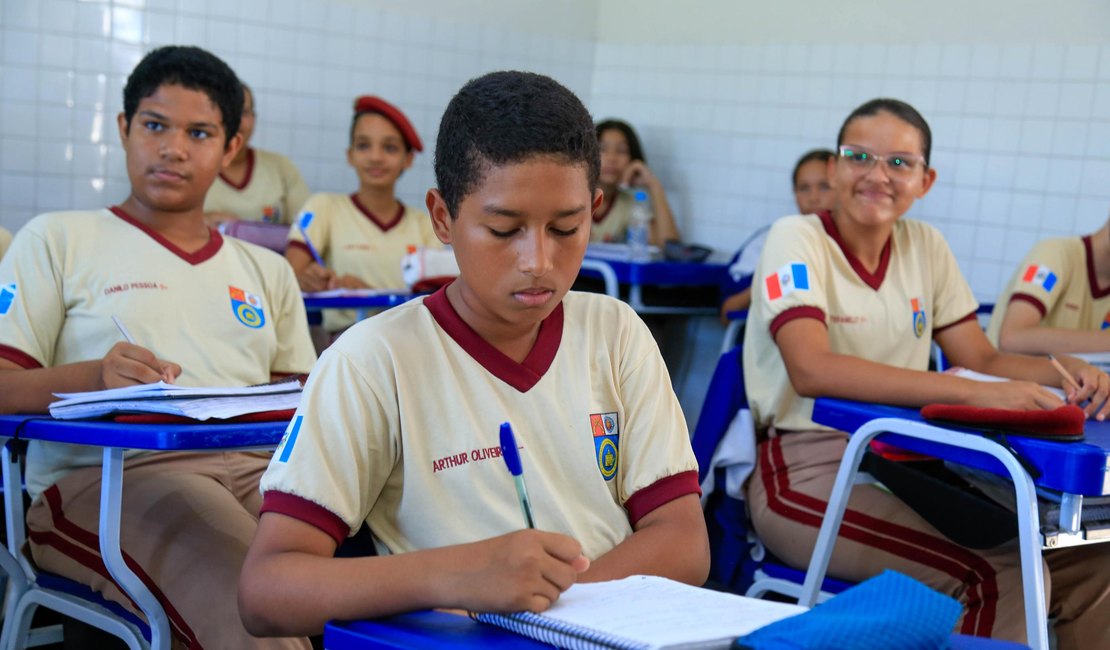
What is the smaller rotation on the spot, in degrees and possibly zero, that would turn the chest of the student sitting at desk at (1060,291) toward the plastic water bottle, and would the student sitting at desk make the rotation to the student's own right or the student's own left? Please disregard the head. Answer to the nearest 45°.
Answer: approximately 180°

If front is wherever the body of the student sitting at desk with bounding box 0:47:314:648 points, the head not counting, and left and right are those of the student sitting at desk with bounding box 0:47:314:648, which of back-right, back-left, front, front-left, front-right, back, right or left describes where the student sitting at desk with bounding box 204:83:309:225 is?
back-left

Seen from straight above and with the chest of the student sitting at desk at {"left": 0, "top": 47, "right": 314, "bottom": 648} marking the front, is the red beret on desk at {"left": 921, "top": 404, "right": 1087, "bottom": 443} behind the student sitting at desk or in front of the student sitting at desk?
in front

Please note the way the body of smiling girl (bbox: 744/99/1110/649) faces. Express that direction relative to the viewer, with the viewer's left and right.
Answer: facing the viewer and to the right of the viewer

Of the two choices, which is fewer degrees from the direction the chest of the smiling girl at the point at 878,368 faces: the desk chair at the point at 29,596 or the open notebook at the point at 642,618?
the open notebook

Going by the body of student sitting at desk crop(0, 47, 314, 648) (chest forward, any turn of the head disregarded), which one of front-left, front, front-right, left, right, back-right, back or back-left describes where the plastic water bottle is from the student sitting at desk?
left

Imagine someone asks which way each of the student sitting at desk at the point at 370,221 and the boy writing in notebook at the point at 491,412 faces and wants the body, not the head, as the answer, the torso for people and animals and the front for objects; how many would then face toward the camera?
2

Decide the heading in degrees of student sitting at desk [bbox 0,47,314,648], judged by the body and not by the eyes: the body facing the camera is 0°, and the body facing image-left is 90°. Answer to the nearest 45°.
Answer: approximately 315°

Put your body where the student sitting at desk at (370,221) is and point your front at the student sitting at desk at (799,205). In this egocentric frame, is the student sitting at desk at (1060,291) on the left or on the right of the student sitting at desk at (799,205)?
right
